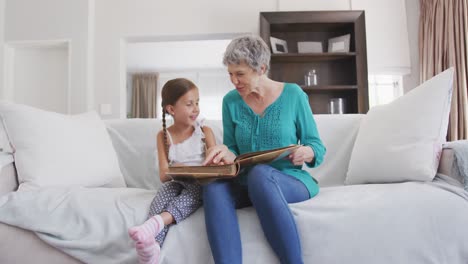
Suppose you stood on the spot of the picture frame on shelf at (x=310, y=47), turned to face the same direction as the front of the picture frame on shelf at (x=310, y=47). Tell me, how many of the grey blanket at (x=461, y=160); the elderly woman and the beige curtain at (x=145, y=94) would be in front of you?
2

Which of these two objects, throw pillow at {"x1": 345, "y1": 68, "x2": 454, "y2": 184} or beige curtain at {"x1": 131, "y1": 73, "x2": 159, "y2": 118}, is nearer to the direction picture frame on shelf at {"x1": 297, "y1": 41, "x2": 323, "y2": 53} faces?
the throw pillow

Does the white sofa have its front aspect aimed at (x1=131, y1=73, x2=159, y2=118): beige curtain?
no

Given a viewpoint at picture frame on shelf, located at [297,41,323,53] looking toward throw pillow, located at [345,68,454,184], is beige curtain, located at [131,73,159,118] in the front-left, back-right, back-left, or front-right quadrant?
back-right

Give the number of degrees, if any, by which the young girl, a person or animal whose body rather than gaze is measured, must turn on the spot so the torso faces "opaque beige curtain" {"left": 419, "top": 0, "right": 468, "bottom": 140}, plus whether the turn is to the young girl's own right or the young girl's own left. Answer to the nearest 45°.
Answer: approximately 135° to the young girl's own left

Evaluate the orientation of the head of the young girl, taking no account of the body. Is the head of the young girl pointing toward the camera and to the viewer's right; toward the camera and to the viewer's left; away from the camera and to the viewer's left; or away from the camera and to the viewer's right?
toward the camera and to the viewer's right

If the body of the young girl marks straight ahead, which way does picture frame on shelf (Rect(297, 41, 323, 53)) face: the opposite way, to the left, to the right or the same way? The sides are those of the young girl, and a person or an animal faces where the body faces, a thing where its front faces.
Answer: the same way

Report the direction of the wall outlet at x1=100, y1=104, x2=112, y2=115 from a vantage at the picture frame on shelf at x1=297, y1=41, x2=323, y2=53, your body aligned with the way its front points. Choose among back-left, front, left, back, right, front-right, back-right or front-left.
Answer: right

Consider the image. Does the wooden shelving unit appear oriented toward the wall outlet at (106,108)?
no

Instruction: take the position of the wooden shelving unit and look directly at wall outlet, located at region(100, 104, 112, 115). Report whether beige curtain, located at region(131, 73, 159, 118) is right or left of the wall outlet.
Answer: right

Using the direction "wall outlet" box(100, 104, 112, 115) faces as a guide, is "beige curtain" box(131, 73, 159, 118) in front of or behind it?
behind

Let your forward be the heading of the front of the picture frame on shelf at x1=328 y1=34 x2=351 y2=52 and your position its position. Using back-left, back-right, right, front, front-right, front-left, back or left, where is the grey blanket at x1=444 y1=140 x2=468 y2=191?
front-left

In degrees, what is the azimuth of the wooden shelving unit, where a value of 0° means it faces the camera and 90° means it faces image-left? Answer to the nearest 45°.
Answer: approximately 0°

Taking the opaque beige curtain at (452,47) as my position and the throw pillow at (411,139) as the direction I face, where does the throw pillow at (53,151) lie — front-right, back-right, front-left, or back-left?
front-right

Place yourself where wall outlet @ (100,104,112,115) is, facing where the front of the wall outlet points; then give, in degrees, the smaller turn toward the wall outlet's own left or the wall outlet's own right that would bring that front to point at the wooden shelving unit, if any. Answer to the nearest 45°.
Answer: approximately 45° to the wall outlet's own left

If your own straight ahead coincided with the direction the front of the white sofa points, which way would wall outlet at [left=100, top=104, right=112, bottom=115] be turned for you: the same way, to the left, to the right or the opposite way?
the same way

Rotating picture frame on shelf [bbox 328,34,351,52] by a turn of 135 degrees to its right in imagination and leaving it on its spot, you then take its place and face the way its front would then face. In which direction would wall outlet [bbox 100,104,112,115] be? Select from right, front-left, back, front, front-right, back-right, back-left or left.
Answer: left

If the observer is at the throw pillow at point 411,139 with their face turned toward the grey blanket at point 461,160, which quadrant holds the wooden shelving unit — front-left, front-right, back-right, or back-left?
back-left

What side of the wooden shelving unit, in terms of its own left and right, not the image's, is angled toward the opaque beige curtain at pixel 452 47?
left

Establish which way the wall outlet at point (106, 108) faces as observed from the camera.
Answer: facing the viewer

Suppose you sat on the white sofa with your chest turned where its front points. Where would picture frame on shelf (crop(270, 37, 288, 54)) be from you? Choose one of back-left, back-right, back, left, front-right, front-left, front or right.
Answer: back
